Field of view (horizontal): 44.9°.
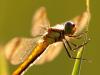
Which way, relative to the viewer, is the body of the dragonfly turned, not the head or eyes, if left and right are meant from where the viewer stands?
facing to the right of the viewer
